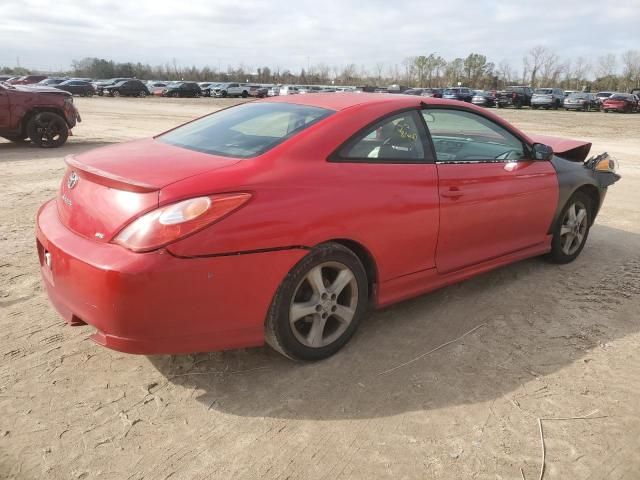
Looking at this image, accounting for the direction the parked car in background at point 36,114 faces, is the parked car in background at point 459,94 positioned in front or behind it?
in front

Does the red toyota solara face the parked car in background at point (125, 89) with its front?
no

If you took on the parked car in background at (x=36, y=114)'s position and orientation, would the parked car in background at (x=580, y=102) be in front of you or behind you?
in front

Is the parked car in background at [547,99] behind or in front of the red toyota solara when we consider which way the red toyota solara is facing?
in front

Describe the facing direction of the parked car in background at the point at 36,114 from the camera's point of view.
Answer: facing to the right of the viewer

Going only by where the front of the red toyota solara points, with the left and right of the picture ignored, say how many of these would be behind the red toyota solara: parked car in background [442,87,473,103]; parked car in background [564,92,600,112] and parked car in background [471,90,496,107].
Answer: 0

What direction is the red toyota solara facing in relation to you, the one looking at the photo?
facing away from the viewer and to the right of the viewer

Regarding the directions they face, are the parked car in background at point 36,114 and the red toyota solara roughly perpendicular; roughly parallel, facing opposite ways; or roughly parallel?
roughly parallel

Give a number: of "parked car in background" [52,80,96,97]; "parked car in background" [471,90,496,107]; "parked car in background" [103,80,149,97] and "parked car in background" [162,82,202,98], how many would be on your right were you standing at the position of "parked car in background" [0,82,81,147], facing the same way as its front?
0

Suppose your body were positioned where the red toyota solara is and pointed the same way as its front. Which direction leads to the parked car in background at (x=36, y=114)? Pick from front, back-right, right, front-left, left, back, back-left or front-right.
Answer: left

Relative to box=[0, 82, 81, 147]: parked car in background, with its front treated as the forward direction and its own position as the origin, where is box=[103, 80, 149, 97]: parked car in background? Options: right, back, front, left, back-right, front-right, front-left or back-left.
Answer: left

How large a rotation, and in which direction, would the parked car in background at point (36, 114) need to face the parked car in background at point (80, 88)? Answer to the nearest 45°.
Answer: approximately 90° to its left

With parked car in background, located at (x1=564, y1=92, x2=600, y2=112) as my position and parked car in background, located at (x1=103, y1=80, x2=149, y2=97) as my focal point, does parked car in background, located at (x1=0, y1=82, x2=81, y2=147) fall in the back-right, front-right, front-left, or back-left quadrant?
front-left

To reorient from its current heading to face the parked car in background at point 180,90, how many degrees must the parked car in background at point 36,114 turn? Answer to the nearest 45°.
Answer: approximately 90° to its left

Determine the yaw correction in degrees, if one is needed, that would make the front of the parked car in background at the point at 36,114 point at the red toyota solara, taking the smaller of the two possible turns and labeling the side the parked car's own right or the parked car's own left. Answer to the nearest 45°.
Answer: approximately 90° to the parked car's own right

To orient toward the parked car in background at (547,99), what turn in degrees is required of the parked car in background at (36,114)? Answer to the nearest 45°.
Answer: approximately 45° to its left

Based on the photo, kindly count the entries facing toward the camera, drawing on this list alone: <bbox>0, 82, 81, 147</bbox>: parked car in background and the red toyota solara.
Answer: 0
